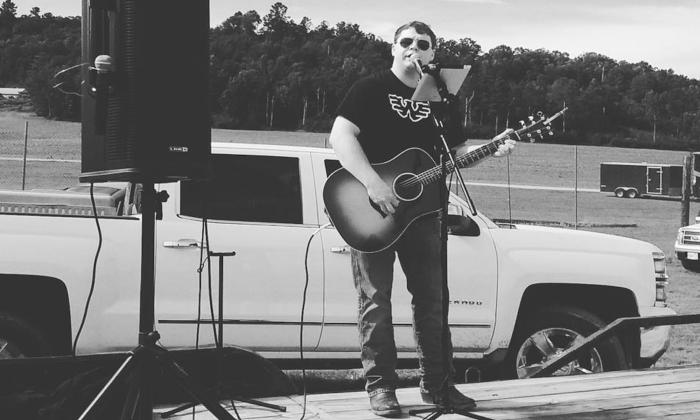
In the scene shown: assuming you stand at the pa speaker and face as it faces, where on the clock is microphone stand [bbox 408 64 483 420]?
The microphone stand is roughly at 10 o'clock from the pa speaker.

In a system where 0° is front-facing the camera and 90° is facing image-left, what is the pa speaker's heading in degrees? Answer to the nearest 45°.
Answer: approximately 315°

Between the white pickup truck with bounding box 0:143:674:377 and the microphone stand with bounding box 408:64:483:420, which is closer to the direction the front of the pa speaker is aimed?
the microphone stand

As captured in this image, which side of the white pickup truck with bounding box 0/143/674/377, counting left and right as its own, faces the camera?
right

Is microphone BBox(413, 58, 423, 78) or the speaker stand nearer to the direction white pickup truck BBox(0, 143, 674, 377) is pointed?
the microphone

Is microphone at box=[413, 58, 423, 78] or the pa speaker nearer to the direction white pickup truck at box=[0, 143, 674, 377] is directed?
the microphone

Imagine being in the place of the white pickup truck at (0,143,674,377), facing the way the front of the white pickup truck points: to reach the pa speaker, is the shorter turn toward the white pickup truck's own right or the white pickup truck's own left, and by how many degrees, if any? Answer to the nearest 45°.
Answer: approximately 90° to the white pickup truck's own right

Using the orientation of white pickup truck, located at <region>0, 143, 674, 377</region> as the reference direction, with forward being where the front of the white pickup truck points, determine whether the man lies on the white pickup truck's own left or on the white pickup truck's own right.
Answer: on the white pickup truck's own right
